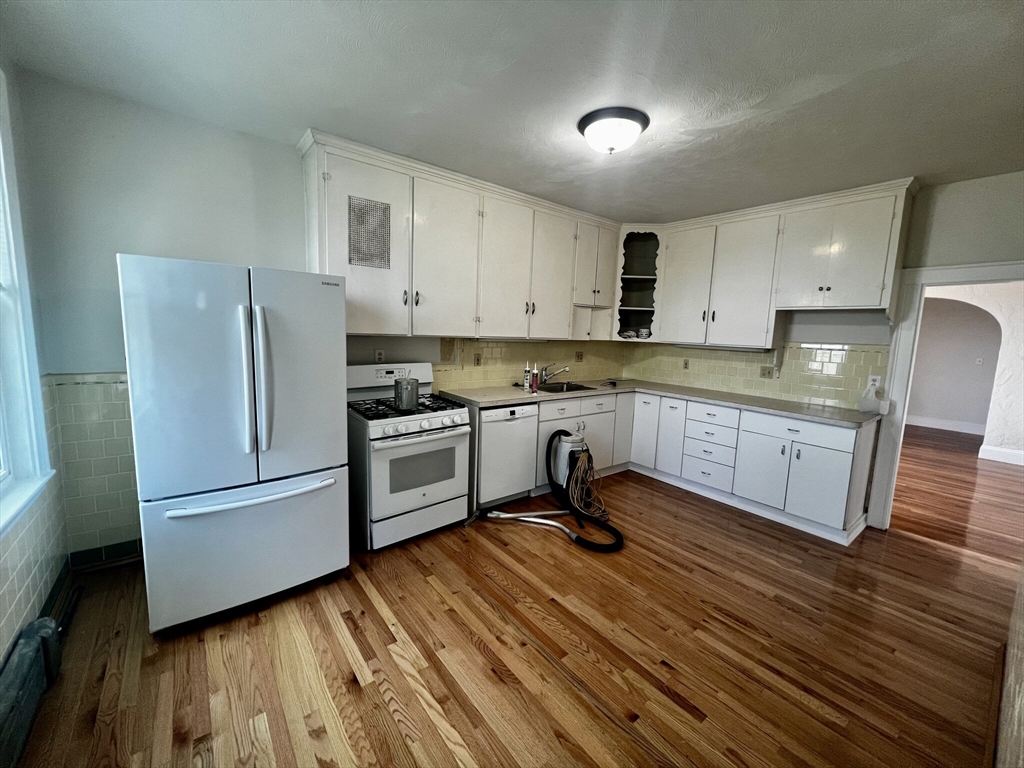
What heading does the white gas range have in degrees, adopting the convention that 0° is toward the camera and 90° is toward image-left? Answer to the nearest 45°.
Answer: approximately 315°

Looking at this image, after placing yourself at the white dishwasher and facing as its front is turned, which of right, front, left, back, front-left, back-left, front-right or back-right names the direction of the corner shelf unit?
left

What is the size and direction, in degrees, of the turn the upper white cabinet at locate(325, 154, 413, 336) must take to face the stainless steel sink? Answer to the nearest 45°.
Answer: approximately 45° to its left

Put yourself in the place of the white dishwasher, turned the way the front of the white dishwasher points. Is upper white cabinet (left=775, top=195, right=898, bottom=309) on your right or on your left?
on your left

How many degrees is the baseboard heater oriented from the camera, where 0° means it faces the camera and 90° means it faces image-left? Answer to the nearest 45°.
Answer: approximately 270°

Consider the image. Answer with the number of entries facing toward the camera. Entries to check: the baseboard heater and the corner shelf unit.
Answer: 1

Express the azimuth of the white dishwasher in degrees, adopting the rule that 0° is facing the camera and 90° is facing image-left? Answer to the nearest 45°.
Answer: approximately 315°

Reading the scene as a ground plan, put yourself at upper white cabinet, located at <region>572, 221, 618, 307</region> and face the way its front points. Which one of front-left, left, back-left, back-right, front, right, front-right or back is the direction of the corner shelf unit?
left

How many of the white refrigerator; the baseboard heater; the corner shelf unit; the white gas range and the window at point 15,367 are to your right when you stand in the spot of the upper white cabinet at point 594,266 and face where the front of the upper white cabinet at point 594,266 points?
4

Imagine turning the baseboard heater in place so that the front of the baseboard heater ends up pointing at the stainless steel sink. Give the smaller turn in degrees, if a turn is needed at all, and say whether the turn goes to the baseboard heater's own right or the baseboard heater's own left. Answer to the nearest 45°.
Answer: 0° — it already faces it

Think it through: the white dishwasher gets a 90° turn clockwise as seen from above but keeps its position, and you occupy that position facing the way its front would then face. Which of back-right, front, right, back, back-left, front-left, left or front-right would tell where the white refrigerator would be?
front

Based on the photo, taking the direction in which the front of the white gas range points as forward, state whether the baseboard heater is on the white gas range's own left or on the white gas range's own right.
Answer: on the white gas range's own right
